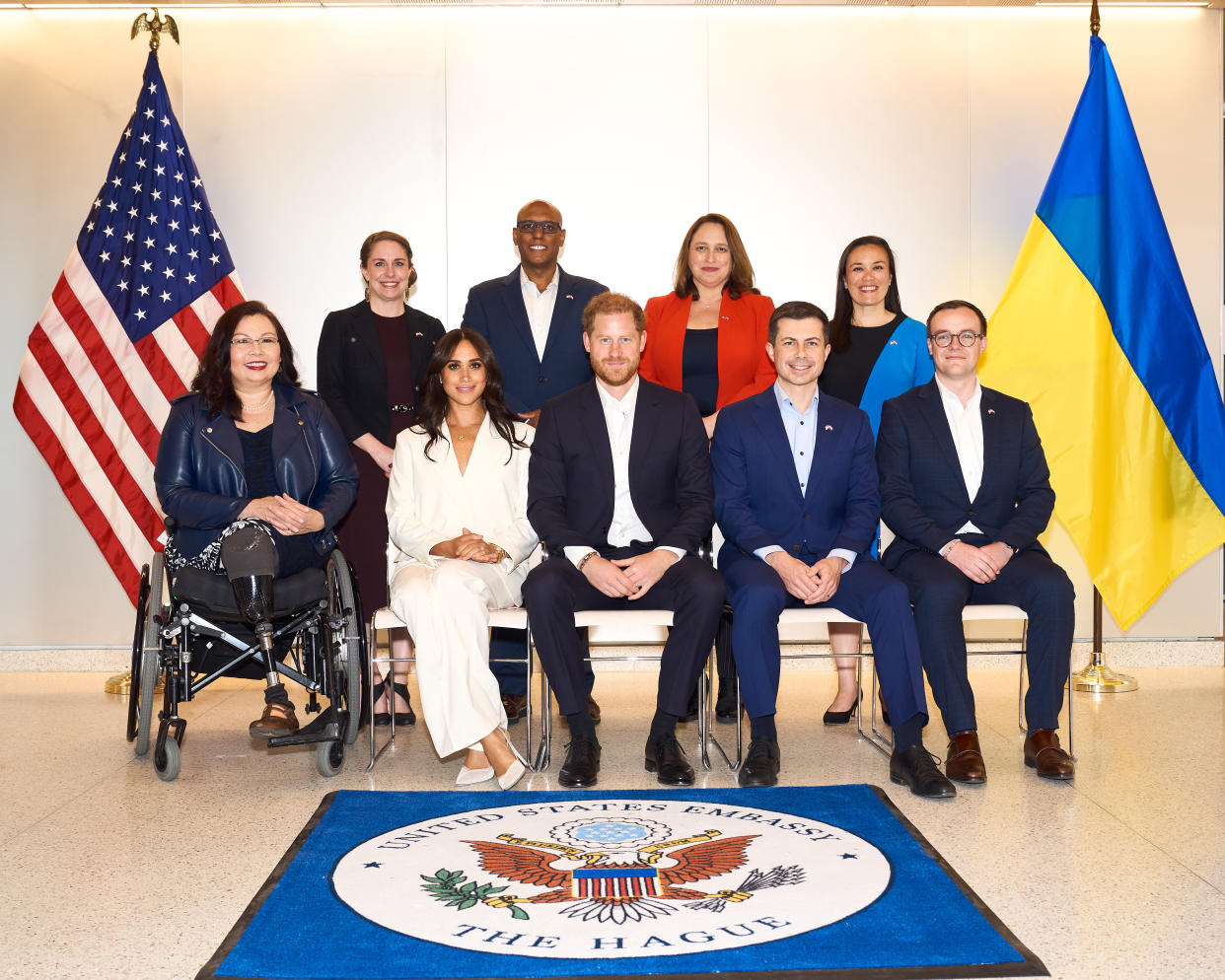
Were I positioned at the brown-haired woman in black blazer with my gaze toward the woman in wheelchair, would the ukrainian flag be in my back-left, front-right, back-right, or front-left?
back-left

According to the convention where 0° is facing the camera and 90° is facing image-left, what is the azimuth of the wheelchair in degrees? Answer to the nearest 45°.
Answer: approximately 0°

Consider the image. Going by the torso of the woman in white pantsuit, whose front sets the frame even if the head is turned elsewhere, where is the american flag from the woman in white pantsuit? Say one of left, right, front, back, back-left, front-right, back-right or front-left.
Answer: back-right

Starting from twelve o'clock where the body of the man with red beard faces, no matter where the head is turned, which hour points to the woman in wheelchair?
The woman in wheelchair is roughly at 3 o'clock from the man with red beard.

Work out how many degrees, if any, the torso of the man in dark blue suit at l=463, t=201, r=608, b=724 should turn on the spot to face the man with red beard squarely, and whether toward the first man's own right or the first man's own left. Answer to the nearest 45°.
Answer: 0° — they already face them

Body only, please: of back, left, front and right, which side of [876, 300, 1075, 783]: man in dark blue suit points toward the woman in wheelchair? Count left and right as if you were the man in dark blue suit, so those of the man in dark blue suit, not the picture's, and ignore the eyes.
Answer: right

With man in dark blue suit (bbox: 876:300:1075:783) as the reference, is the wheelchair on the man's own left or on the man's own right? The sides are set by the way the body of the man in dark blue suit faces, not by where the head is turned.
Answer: on the man's own right
